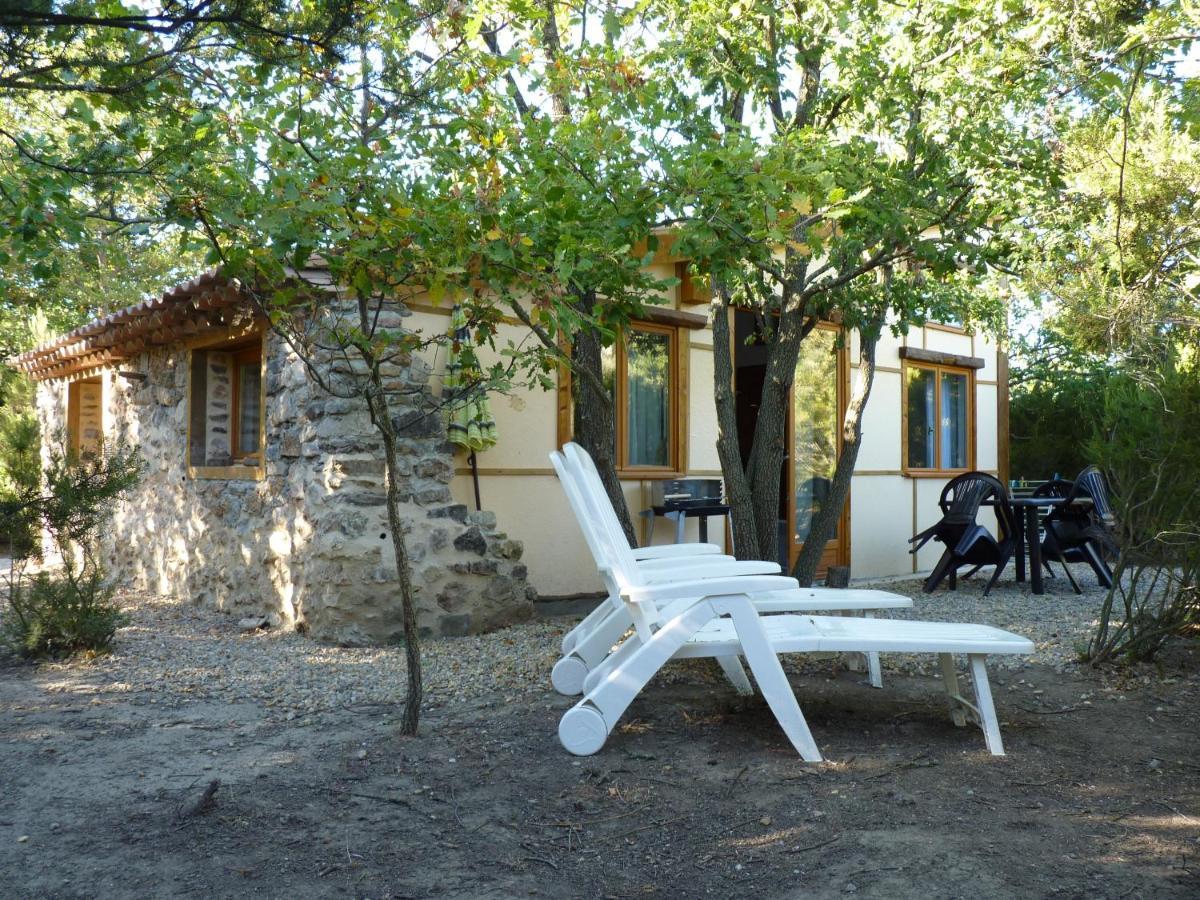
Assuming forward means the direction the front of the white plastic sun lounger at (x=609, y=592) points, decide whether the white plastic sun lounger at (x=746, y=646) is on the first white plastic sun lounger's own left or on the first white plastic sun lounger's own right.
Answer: on the first white plastic sun lounger's own right

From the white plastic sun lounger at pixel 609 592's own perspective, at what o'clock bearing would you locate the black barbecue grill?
The black barbecue grill is roughly at 9 o'clock from the white plastic sun lounger.

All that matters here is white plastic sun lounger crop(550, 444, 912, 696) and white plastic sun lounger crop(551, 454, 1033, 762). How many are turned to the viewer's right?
2

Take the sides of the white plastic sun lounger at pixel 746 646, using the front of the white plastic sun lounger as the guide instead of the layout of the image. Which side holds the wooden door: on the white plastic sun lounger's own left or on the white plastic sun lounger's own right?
on the white plastic sun lounger's own left

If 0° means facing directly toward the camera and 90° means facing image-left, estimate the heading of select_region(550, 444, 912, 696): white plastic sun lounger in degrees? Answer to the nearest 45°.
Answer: approximately 270°

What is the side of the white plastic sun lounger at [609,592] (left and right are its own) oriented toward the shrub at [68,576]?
back

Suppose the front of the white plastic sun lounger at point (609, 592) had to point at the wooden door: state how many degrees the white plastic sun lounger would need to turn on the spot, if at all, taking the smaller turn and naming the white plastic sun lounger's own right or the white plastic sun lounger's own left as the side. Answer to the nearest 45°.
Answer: approximately 90° to the white plastic sun lounger's own left

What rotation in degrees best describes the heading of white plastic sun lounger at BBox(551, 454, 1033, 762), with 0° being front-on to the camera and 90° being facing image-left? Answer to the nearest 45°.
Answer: approximately 270°
